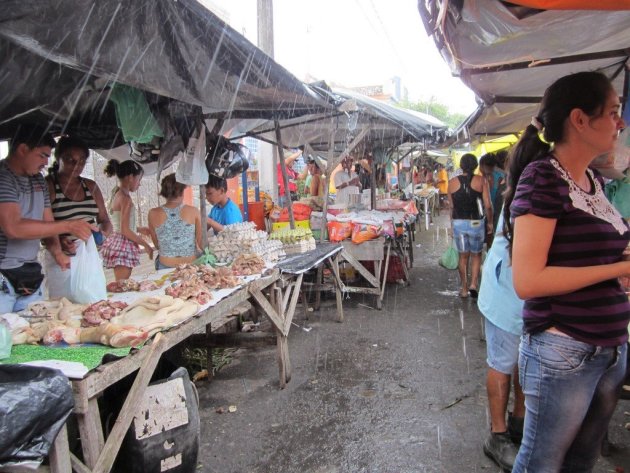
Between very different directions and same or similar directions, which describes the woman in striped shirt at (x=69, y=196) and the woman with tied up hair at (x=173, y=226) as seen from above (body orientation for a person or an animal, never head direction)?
very different directions

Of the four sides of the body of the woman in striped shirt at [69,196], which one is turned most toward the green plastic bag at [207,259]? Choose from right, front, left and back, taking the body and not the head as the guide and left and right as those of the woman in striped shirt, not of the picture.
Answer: left

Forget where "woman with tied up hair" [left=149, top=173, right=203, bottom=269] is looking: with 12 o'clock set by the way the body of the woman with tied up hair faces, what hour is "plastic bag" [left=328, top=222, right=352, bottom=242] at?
The plastic bag is roughly at 2 o'clock from the woman with tied up hair.

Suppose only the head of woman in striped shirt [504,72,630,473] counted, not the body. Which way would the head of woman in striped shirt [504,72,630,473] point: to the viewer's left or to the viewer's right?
to the viewer's right

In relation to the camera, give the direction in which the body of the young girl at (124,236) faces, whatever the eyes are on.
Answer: to the viewer's right

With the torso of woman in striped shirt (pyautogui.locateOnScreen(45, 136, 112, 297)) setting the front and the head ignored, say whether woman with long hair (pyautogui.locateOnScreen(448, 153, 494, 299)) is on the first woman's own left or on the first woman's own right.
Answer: on the first woman's own left

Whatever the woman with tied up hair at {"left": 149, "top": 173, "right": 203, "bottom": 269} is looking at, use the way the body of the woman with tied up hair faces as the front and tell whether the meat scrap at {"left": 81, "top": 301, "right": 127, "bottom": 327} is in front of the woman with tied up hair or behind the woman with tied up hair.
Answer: behind

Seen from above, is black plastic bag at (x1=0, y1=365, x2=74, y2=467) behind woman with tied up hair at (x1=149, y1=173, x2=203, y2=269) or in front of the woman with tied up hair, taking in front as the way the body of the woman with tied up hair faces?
behind

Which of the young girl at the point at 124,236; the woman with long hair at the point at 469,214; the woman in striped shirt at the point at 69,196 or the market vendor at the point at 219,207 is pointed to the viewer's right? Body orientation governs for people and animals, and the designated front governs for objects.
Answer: the young girl

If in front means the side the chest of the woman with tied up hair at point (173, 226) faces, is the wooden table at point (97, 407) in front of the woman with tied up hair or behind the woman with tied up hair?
behind

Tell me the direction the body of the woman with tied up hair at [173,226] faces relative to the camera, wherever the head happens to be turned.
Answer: away from the camera
